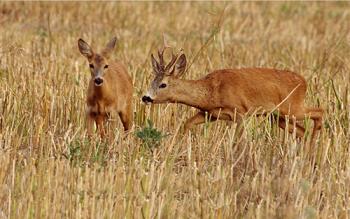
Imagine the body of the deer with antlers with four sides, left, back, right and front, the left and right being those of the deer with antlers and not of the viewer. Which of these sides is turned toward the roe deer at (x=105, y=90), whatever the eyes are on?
front

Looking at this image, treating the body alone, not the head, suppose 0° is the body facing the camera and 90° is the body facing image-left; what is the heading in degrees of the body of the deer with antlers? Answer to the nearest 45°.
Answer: approximately 90°
